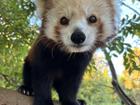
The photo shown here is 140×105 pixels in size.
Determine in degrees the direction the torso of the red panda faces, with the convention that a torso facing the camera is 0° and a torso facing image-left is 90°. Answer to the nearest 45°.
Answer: approximately 0°
